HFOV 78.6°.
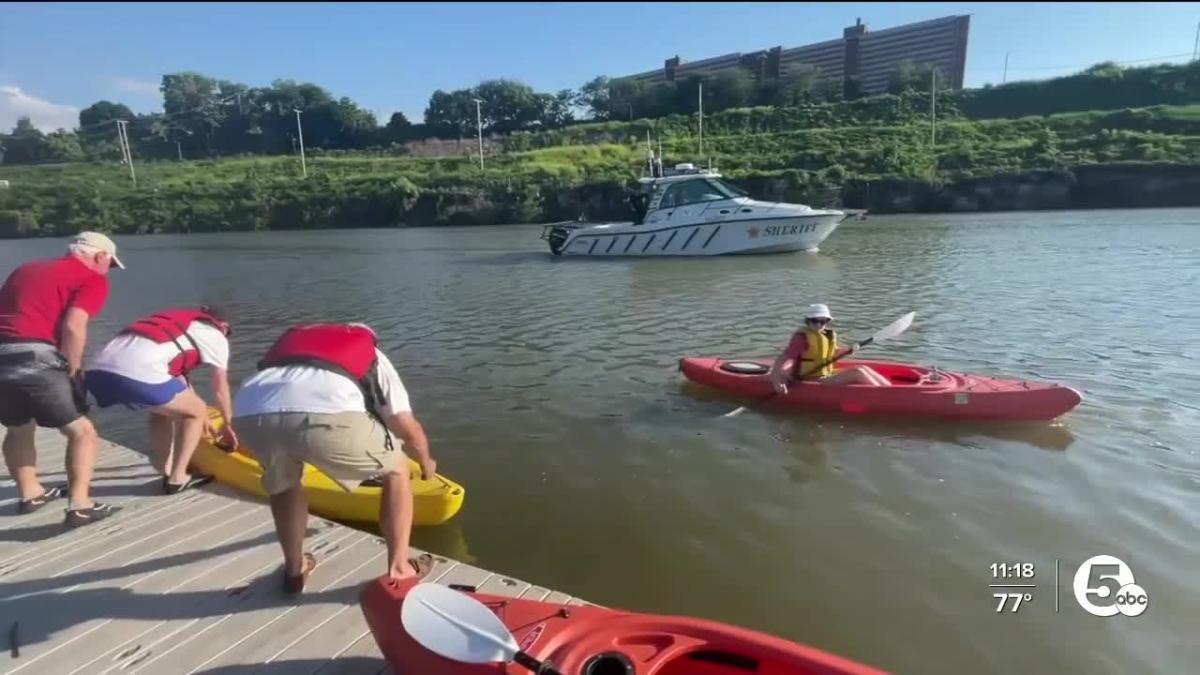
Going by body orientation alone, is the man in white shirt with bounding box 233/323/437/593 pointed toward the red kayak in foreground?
no

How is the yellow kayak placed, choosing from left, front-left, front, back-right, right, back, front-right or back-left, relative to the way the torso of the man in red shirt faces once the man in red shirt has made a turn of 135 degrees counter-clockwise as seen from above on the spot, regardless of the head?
back

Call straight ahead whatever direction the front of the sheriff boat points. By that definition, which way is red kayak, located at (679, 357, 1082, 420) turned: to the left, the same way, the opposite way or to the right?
the same way

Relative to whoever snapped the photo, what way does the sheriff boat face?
facing to the right of the viewer

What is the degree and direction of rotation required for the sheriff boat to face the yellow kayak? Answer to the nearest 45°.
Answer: approximately 90° to its right

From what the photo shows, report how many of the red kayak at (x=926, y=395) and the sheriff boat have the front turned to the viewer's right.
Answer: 2

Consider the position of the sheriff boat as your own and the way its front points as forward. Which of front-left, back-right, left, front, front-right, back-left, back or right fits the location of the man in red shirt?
right

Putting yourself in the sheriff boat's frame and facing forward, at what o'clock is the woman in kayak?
The woman in kayak is roughly at 3 o'clock from the sheriff boat.

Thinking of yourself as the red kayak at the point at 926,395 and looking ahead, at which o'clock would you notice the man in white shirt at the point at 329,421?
The man in white shirt is roughly at 4 o'clock from the red kayak.

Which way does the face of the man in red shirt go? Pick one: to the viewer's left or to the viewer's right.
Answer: to the viewer's right

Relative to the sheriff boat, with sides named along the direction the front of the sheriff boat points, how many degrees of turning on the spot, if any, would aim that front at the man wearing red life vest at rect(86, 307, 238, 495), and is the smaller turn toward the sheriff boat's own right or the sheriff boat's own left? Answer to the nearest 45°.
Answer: approximately 90° to the sheriff boat's own right

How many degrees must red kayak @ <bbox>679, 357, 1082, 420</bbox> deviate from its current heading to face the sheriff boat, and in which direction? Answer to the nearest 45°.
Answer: approximately 90° to its left

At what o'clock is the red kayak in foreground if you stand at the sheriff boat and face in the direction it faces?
The red kayak in foreground is roughly at 3 o'clock from the sheriff boat.

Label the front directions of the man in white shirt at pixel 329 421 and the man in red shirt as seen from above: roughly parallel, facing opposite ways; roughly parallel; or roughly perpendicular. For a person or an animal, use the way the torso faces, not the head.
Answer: roughly parallel

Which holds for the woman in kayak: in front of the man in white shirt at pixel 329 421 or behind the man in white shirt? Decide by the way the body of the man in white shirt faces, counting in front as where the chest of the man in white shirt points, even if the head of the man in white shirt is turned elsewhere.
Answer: in front

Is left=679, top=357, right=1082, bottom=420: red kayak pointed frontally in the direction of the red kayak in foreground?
no

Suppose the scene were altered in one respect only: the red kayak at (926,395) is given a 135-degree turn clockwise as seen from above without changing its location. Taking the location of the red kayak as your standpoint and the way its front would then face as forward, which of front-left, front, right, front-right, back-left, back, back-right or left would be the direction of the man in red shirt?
front

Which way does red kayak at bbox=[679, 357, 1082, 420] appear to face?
to the viewer's right
